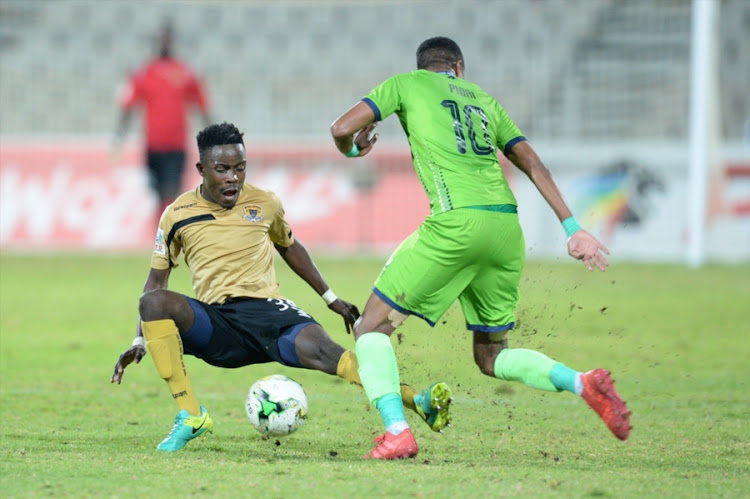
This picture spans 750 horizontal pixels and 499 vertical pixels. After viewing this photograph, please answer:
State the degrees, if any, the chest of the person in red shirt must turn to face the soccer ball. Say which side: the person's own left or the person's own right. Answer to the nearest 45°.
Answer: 0° — they already face it

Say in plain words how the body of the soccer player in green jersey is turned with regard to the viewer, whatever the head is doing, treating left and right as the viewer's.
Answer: facing away from the viewer and to the left of the viewer

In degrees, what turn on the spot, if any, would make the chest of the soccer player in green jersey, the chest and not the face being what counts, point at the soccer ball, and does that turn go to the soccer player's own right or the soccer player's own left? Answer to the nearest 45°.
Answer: approximately 45° to the soccer player's own left

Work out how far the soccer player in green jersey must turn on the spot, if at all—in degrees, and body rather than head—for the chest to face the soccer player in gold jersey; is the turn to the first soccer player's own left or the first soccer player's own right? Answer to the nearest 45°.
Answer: approximately 45° to the first soccer player's own left

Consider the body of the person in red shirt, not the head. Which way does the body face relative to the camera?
toward the camera

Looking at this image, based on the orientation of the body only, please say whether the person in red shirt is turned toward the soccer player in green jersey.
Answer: yes

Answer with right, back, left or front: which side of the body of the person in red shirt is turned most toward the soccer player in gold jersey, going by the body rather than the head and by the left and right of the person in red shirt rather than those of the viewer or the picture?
front

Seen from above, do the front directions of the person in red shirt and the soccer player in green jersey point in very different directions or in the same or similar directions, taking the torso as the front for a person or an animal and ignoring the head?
very different directions

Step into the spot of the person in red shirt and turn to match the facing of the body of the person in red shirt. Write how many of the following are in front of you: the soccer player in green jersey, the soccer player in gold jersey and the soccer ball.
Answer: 3

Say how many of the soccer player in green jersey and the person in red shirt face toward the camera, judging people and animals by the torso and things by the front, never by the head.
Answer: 1
